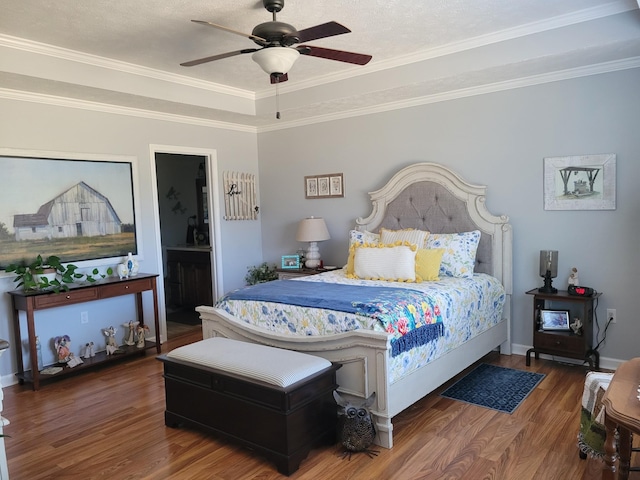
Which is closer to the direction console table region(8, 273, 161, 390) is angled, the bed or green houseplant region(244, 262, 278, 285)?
the bed

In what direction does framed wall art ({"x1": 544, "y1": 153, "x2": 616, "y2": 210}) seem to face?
toward the camera

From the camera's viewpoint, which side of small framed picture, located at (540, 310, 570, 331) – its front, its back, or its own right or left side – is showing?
front

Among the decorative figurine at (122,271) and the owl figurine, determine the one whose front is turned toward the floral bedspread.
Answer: the decorative figurine

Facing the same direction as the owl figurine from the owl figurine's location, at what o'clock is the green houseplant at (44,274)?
The green houseplant is roughly at 4 o'clock from the owl figurine.

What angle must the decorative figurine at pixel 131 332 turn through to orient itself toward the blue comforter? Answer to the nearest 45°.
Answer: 0° — it already faces it

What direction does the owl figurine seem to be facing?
toward the camera

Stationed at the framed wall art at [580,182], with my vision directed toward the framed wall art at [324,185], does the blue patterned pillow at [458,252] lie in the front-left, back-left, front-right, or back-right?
front-left

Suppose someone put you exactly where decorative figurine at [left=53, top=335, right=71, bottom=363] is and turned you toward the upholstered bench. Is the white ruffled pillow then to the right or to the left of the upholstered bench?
left

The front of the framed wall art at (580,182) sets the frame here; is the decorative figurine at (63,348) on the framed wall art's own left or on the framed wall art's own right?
on the framed wall art's own right

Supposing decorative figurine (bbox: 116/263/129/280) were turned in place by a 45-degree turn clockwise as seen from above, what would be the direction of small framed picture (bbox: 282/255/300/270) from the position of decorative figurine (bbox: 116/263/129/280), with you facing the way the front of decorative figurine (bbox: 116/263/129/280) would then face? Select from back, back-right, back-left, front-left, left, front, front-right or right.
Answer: left

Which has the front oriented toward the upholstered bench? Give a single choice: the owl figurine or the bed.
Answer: the bed

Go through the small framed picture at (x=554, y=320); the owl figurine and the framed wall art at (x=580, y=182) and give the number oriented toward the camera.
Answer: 3

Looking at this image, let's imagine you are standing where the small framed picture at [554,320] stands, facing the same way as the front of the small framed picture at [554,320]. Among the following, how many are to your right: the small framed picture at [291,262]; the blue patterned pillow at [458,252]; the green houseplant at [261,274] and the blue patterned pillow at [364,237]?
4
